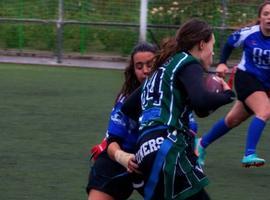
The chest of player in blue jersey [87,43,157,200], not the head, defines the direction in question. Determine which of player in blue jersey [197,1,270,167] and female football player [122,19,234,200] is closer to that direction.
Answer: the female football player

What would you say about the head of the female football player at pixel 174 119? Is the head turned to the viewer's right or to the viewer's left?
to the viewer's right

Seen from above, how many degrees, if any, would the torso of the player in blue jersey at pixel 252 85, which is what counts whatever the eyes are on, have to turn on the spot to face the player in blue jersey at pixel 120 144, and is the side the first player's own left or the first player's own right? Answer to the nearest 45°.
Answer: approximately 45° to the first player's own right

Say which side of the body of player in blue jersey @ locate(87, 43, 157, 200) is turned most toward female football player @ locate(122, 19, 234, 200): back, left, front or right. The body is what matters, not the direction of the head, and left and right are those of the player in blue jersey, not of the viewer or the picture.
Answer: front

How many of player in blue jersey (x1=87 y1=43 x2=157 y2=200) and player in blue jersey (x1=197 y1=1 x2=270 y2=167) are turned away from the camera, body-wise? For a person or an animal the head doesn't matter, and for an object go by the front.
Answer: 0

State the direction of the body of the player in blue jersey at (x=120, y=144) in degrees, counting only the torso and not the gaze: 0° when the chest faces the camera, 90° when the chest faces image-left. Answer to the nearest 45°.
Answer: approximately 315°

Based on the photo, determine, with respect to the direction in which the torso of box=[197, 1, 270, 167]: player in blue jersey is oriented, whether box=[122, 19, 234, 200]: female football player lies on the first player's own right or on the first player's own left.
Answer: on the first player's own right

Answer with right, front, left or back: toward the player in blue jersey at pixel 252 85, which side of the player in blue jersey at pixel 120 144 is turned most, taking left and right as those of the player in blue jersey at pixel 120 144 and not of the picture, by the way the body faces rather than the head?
left

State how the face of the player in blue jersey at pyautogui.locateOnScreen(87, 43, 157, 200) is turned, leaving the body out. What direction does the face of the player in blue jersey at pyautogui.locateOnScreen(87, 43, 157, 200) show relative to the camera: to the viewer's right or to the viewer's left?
to the viewer's right
